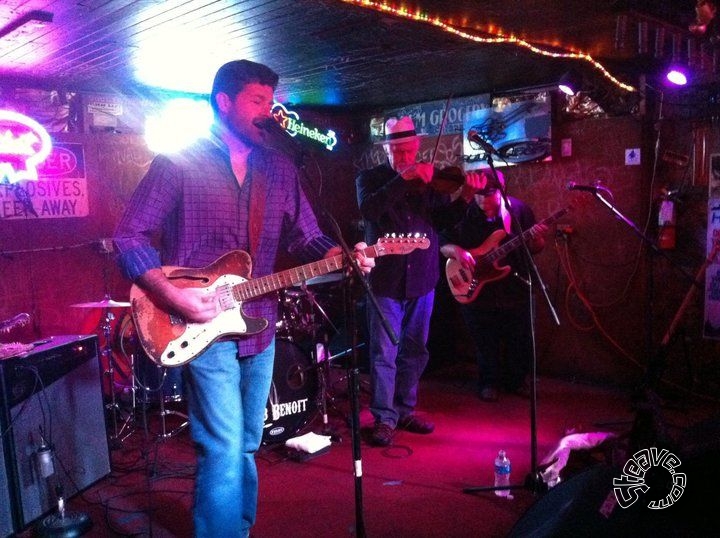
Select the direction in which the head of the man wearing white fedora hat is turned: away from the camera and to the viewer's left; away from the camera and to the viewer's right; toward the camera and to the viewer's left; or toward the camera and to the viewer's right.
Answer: toward the camera and to the viewer's right

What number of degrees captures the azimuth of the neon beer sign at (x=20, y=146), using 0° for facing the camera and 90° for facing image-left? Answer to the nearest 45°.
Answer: approximately 0°

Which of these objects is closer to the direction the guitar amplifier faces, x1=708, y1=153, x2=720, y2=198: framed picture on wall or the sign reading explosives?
the framed picture on wall

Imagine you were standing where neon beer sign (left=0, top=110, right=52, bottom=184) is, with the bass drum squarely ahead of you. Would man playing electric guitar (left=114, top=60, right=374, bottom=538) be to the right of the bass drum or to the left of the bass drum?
right

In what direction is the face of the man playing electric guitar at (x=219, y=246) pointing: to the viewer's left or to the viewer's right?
to the viewer's right

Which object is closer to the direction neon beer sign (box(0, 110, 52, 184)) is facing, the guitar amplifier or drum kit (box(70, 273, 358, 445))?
the guitar amplifier

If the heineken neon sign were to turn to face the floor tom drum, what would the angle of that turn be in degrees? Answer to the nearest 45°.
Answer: approximately 45° to its right

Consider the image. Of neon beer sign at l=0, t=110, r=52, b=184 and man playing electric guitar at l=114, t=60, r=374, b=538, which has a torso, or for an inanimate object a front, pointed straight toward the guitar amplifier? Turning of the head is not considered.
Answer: the neon beer sign

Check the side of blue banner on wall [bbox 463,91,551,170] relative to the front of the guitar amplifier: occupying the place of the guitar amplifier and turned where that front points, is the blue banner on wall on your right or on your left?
on your left

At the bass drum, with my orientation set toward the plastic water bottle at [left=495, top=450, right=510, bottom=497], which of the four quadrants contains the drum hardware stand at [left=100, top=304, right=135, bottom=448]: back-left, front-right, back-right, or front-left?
back-right

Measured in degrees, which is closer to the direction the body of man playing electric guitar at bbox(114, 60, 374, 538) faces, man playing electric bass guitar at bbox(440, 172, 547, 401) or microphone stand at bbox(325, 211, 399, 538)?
the microphone stand
